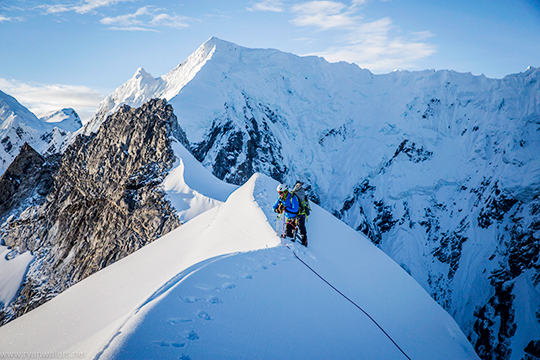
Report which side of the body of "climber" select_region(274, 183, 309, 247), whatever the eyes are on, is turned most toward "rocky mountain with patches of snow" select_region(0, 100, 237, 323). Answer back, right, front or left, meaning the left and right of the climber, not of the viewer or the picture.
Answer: right
